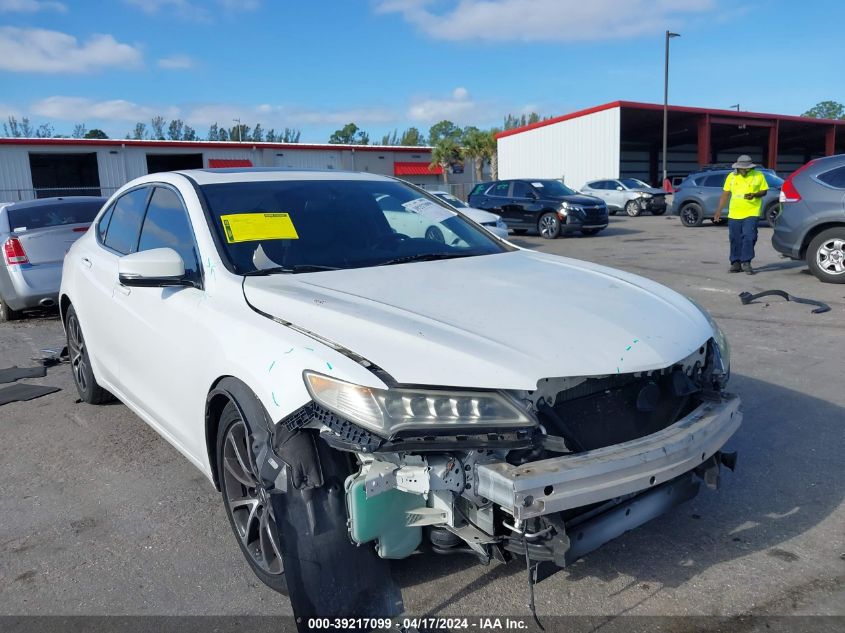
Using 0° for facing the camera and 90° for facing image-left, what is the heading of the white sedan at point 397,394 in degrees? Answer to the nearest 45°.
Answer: approximately 315°

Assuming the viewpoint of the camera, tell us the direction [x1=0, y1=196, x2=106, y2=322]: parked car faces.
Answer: facing away from the viewer and to the left of the viewer

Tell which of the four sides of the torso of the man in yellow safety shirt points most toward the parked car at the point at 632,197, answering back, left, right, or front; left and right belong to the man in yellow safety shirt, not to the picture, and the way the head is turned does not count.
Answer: back
